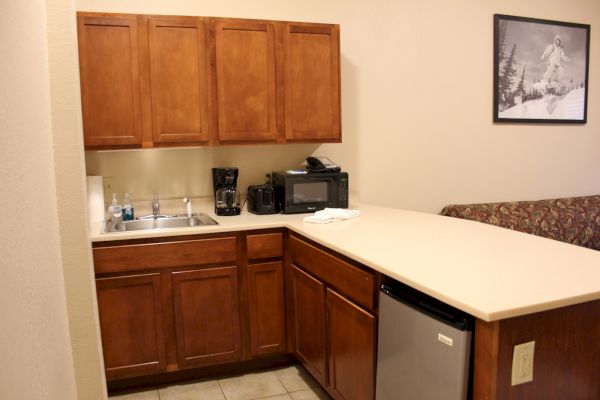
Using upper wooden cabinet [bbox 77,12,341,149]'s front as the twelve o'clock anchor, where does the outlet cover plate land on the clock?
The outlet cover plate is roughly at 11 o'clock from the upper wooden cabinet.

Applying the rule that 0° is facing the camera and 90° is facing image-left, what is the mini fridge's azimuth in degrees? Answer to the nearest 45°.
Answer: approximately 45°

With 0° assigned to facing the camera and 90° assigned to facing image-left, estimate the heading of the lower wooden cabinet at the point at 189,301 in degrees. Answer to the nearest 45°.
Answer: approximately 0°

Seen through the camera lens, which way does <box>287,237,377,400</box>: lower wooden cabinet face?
facing the viewer and to the left of the viewer

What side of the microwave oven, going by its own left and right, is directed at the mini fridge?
front

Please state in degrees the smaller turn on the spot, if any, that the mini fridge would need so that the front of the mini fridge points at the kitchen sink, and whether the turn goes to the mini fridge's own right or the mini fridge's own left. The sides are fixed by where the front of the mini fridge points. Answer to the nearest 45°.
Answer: approximately 90° to the mini fridge's own right

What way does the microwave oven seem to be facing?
toward the camera

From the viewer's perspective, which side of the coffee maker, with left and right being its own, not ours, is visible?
front

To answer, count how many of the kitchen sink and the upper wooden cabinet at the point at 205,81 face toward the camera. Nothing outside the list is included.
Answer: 2

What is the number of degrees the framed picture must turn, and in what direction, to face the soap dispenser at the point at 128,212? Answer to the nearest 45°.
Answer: approximately 90° to its right
